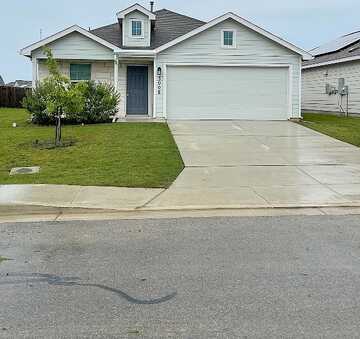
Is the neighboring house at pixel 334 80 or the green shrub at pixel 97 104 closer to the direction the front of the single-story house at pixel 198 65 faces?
the green shrub

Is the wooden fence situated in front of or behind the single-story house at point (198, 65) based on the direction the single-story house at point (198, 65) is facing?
behind

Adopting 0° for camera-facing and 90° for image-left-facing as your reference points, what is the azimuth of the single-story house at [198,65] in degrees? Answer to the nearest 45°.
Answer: approximately 0°

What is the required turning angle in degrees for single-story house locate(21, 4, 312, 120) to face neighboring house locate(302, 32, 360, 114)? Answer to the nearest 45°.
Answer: approximately 135° to its left

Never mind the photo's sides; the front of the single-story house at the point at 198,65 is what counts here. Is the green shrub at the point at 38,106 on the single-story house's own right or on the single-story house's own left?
on the single-story house's own right

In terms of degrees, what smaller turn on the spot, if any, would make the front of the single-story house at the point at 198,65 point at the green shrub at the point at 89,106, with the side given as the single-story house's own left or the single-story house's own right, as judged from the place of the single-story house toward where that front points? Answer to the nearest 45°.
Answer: approximately 45° to the single-story house's own right
